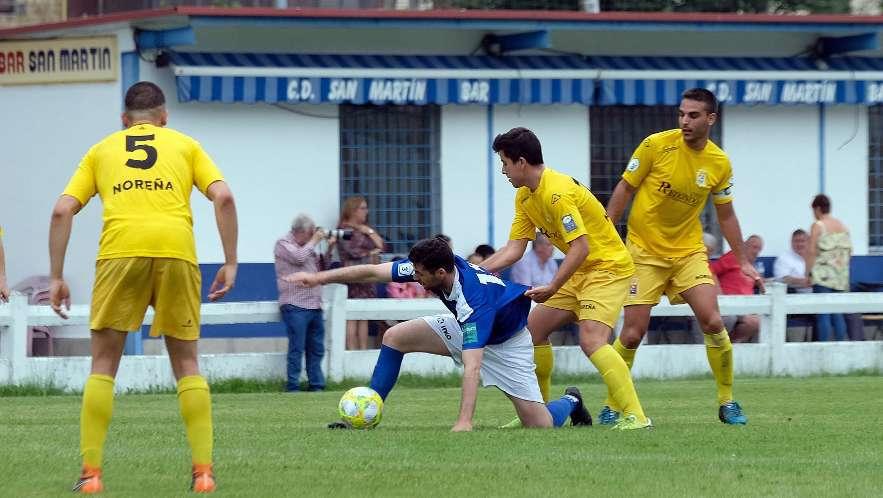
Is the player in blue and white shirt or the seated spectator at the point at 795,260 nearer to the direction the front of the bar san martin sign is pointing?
the player in blue and white shirt

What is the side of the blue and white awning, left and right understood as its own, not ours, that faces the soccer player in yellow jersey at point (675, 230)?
front

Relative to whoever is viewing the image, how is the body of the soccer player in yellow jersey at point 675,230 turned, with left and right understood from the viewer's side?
facing the viewer

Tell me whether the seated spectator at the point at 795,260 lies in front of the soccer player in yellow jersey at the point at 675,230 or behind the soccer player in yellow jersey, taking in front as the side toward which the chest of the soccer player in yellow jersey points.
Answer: behind

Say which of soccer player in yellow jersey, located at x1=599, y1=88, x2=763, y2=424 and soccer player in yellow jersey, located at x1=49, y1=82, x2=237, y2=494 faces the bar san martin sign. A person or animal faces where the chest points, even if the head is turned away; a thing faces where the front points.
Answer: soccer player in yellow jersey, located at x1=49, y1=82, x2=237, y2=494

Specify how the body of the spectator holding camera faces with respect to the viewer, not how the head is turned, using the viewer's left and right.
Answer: facing the viewer and to the right of the viewer

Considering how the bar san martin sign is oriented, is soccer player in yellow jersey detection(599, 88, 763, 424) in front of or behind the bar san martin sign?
in front

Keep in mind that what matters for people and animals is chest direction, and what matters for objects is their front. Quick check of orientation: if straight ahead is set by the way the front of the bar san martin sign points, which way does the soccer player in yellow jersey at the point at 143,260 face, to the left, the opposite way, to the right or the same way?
the opposite way

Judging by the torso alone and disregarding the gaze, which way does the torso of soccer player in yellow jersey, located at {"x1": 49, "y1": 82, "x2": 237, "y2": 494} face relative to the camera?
away from the camera

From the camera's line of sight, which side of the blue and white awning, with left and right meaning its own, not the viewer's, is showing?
front

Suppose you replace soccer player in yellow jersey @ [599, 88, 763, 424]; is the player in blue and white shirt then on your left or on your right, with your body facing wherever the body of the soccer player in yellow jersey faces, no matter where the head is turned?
on your right

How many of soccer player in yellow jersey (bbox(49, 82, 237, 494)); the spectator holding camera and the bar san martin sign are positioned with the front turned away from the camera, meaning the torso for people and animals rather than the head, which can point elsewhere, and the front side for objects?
1

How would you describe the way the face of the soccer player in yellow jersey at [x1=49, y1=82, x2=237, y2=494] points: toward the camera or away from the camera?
away from the camera
